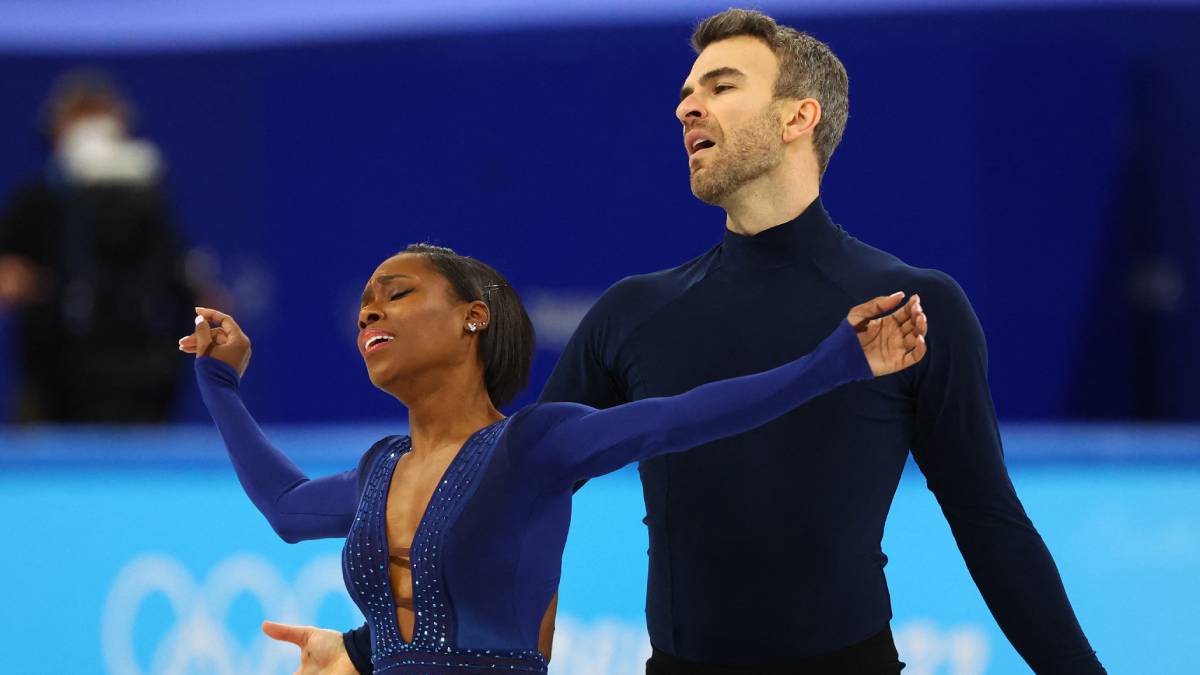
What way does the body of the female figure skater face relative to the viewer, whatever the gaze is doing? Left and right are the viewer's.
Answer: facing the viewer and to the left of the viewer

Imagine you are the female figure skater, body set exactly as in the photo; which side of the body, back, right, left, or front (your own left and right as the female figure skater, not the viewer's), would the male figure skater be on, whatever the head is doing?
back

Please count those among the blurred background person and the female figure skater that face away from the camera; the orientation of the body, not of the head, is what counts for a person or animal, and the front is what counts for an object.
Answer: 0

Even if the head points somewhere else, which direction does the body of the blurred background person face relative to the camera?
toward the camera

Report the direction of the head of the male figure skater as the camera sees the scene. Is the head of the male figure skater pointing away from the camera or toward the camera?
toward the camera

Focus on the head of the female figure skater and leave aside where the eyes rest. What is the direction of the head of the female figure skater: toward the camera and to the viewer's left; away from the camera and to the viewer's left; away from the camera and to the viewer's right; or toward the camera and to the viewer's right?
toward the camera and to the viewer's left

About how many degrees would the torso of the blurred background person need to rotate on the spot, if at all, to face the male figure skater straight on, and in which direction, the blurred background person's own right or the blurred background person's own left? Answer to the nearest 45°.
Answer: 0° — they already face them

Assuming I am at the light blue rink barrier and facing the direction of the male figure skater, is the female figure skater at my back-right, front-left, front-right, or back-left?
front-right

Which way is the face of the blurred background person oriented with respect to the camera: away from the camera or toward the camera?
toward the camera

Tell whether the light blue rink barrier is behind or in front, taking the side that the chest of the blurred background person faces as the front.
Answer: in front

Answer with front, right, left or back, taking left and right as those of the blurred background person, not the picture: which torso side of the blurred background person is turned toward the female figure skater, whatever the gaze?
front

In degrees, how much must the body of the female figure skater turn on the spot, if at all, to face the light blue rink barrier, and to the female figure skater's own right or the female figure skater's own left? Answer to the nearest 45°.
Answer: approximately 135° to the female figure skater's own right

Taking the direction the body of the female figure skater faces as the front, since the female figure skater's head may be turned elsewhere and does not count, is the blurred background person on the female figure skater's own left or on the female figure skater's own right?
on the female figure skater's own right
